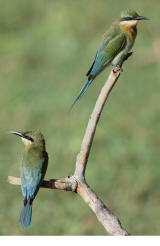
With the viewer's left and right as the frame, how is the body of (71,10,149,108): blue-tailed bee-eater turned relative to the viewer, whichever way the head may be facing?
facing to the right of the viewer

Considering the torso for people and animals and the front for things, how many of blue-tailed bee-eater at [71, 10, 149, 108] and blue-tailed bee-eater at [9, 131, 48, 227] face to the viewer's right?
1

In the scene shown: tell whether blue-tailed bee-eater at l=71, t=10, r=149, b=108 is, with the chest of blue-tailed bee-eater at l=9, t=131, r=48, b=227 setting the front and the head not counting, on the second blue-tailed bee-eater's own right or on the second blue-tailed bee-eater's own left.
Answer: on the second blue-tailed bee-eater's own right

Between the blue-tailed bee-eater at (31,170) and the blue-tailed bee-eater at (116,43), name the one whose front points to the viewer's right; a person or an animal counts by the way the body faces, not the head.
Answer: the blue-tailed bee-eater at (116,43)

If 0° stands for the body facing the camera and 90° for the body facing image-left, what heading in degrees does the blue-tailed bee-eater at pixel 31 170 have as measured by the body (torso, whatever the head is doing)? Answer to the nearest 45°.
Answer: approximately 135°
